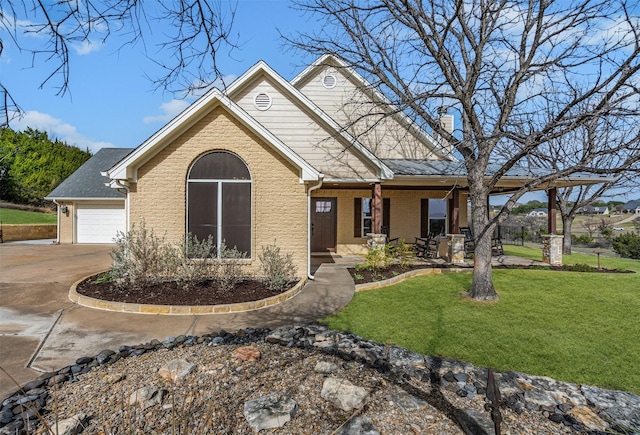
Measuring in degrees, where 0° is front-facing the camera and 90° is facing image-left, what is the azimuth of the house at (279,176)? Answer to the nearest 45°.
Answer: approximately 0°

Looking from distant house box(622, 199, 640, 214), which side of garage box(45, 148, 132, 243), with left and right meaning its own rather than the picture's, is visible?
left

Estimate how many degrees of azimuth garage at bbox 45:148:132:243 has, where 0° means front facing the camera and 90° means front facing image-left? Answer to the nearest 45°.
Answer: approximately 0°

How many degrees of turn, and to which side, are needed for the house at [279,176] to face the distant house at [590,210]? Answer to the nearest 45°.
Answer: approximately 135° to its left

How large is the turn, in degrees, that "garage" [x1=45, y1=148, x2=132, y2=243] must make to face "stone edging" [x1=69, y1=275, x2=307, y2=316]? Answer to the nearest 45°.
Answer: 0° — it already faces it

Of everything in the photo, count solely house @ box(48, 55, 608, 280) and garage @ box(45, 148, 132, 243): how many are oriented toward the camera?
2

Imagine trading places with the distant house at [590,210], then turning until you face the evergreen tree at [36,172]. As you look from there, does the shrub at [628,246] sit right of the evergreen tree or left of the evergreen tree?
left

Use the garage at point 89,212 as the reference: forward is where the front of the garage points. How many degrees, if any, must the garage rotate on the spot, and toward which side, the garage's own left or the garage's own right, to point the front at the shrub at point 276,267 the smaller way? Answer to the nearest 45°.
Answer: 0° — it already faces it
